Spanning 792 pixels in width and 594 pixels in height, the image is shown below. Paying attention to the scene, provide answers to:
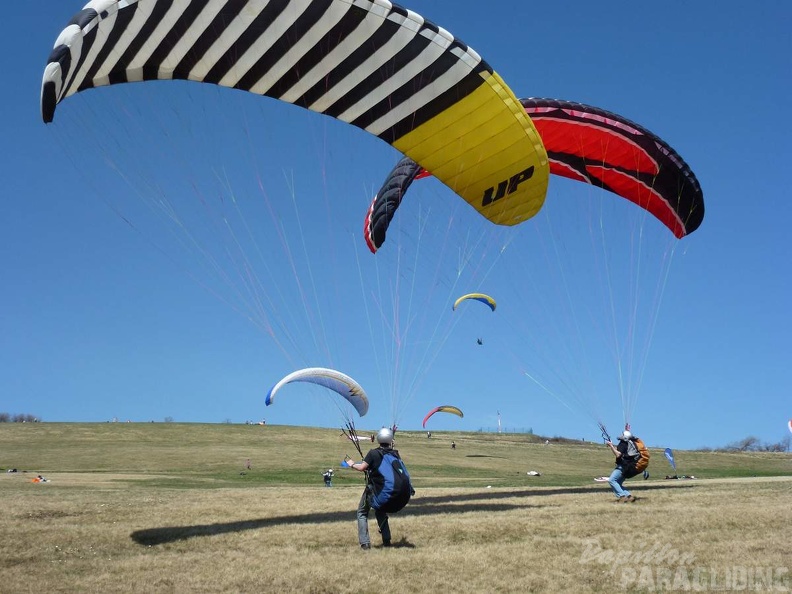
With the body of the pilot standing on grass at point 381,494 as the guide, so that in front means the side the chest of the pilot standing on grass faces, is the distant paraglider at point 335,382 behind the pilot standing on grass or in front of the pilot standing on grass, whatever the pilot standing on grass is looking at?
in front

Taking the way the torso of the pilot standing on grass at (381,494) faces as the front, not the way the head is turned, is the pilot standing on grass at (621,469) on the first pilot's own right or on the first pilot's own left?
on the first pilot's own right

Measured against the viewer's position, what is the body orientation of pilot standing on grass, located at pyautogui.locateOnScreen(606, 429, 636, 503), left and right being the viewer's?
facing to the left of the viewer

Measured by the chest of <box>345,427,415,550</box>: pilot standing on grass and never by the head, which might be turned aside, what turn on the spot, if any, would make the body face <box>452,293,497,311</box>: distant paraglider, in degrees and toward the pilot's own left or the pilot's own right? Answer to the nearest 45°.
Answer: approximately 45° to the pilot's own right

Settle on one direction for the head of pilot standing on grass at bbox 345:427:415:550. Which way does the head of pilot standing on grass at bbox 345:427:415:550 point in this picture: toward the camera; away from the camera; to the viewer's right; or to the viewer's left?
away from the camera

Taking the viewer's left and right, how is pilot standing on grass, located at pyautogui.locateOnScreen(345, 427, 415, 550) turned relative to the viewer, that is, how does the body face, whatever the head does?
facing away from the viewer and to the left of the viewer

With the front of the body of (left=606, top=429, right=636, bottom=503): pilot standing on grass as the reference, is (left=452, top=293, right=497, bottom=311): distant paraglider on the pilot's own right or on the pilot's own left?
on the pilot's own right
